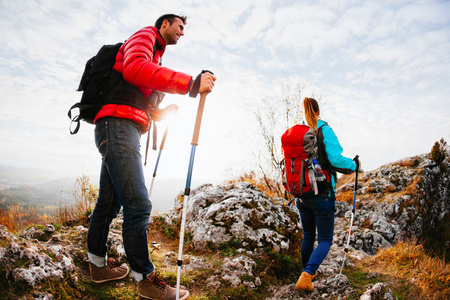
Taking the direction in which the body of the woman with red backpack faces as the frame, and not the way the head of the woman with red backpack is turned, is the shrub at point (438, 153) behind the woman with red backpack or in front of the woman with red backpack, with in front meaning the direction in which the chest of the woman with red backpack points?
in front

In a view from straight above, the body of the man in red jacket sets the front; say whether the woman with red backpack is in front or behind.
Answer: in front

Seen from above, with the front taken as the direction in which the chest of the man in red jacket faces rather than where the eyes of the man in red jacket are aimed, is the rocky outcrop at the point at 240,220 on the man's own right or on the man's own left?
on the man's own left

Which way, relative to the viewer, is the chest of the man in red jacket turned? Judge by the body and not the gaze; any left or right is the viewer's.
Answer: facing to the right of the viewer

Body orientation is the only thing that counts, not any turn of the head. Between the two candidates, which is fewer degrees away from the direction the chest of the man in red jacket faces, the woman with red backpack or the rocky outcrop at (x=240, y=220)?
the woman with red backpack

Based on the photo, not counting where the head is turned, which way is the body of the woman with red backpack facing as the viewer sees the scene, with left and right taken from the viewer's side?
facing away from the viewer and to the right of the viewer

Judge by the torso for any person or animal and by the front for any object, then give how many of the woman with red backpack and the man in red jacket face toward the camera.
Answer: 0

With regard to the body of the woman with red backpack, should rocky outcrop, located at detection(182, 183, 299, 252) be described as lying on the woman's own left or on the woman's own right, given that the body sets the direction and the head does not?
on the woman's own left

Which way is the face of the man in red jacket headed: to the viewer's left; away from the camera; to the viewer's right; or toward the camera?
to the viewer's right
